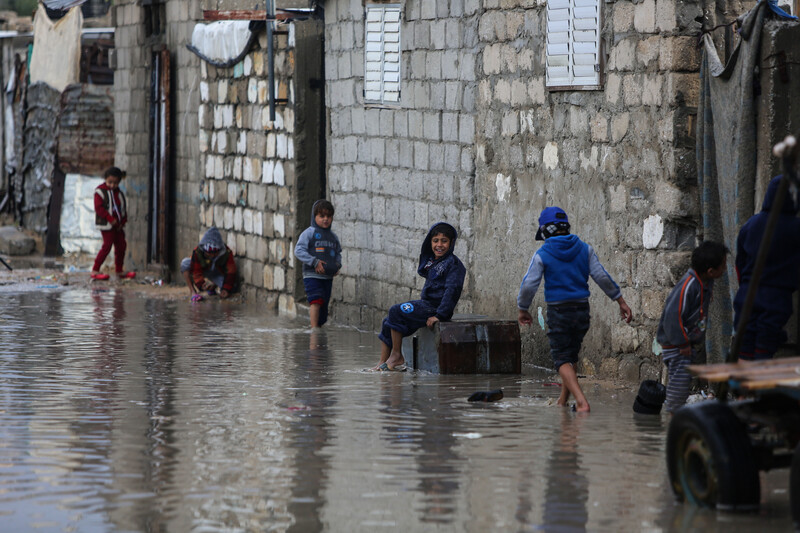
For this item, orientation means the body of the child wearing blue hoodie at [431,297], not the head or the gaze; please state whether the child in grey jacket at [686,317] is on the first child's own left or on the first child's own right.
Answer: on the first child's own left

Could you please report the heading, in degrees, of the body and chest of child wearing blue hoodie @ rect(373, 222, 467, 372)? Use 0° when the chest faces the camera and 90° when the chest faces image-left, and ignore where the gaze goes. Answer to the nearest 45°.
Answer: approximately 45°

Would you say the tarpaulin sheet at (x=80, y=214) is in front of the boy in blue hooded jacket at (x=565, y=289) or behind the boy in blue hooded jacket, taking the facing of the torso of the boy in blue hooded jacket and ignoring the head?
in front

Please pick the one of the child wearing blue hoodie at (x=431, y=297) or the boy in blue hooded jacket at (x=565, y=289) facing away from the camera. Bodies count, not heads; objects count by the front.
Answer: the boy in blue hooded jacket

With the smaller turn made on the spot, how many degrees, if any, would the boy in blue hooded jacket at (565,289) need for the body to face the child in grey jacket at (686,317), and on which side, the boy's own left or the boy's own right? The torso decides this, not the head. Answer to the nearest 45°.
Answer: approximately 135° to the boy's own right

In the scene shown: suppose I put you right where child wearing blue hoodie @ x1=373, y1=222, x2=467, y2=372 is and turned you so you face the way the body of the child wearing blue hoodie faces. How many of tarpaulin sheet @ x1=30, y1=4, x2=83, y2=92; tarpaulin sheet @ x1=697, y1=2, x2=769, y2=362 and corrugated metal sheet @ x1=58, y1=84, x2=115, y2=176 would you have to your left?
1

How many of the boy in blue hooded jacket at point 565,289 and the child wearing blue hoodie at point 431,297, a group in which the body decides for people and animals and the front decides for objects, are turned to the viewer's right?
0

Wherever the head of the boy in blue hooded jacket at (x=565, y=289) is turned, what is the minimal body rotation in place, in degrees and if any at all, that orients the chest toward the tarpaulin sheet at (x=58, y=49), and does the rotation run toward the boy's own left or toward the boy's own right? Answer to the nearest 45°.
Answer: approximately 45° to the boy's own left

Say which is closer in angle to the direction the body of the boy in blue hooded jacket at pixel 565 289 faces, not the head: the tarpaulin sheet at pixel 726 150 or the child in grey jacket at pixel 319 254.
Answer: the child in grey jacket

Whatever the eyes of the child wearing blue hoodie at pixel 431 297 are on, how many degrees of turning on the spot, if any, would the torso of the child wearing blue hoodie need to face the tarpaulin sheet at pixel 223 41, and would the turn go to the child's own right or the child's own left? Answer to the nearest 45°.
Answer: approximately 135° to the child's own right

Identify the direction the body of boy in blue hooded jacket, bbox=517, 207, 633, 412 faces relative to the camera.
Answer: away from the camera
